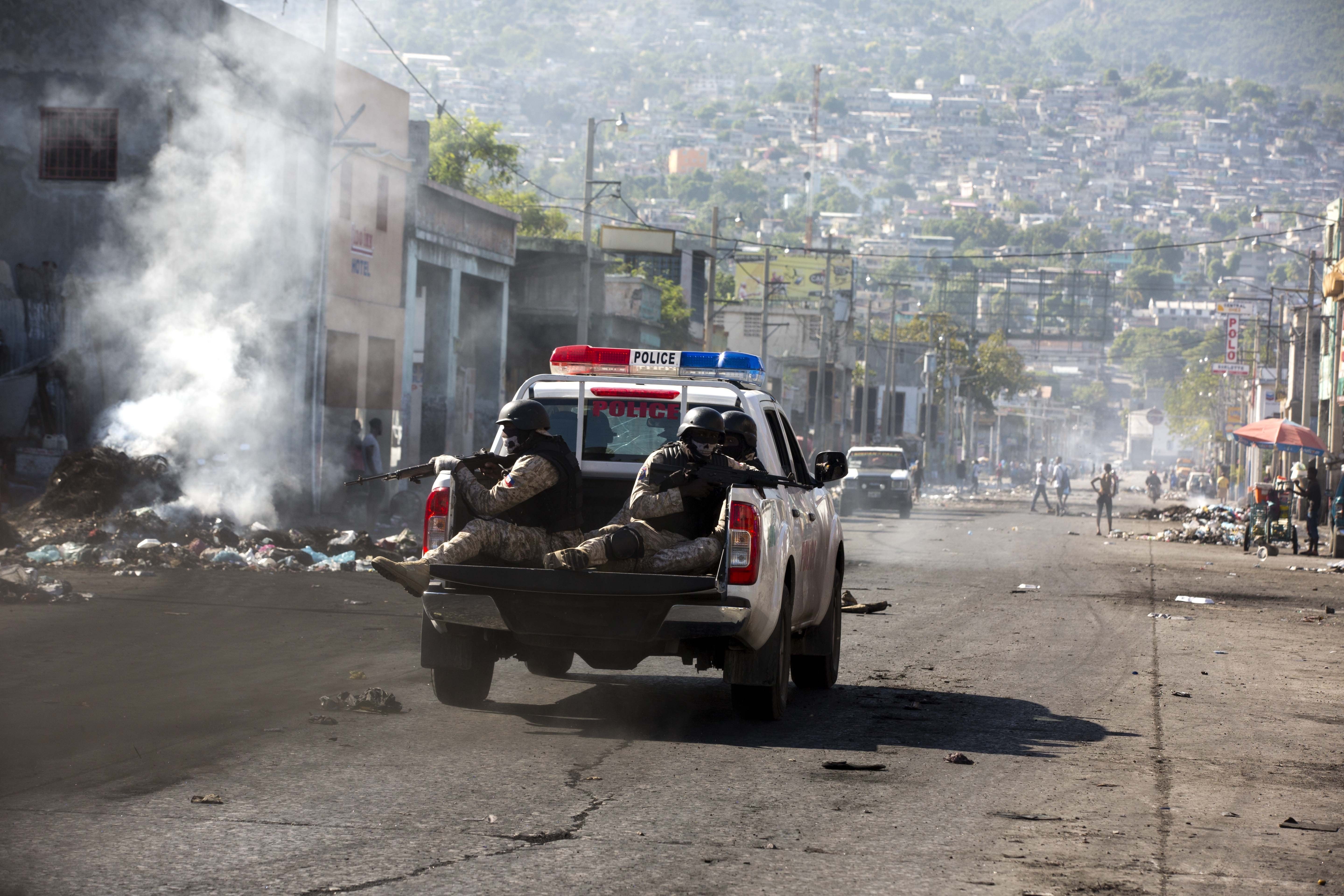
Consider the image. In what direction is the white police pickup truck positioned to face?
away from the camera

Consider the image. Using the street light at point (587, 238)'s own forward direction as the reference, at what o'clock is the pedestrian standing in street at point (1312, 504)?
The pedestrian standing in street is roughly at 1 o'clock from the street light.

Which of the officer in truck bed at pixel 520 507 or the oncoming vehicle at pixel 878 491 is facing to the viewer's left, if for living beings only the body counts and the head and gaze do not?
the officer in truck bed

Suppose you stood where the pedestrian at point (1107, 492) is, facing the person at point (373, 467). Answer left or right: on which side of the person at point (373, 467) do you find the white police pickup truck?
left

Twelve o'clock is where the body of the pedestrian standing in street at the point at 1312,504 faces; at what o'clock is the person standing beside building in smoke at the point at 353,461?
The person standing beside building in smoke is roughly at 11 o'clock from the pedestrian standing in street.

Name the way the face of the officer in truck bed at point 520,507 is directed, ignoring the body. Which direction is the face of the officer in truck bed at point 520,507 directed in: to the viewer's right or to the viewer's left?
to the viewer's left

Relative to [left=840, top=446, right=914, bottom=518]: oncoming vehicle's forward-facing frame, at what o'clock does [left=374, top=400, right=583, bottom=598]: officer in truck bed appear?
The officer in truck bed is roughly at 12 o'clock from the oncoming vehicle.

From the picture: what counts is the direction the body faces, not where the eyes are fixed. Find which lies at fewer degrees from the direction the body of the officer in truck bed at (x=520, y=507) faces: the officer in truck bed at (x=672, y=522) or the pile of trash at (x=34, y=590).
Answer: the pile of trash

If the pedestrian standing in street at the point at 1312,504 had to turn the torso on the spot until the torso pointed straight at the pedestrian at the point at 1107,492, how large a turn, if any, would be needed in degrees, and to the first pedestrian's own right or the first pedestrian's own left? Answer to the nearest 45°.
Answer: approximately 45° to the first pedestrian's own right

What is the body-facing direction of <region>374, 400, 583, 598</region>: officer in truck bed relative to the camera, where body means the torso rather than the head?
to the viewer's left

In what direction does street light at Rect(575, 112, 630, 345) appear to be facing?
to the viewer's right

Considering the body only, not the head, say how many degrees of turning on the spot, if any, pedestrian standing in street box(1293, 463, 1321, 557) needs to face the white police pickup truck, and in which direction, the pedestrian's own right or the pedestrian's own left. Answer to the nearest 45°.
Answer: approximately 90° to the pedestrian's own left
